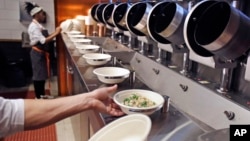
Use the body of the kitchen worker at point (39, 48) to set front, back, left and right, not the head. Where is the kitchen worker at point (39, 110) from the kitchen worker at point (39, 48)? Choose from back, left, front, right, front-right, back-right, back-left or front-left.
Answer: right

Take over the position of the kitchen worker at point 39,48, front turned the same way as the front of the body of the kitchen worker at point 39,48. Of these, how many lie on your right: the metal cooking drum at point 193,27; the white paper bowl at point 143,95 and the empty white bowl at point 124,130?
3

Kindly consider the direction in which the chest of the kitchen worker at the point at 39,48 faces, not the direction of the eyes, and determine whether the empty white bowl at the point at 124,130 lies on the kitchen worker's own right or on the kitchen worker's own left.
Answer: on the kitchen worker's own right

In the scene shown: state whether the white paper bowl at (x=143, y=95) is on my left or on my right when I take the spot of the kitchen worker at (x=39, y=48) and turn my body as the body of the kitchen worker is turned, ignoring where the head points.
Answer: on my right

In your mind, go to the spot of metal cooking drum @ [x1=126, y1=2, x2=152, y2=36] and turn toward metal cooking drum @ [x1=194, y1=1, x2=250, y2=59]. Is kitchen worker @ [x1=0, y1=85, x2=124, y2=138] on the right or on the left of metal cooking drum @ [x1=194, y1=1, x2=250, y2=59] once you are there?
right

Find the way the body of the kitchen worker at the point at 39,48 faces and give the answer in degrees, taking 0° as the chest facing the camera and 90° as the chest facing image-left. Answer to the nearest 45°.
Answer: approximately 270°

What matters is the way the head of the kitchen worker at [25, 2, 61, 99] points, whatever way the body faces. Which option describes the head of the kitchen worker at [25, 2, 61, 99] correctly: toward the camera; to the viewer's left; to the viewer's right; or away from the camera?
to the viewer's right
